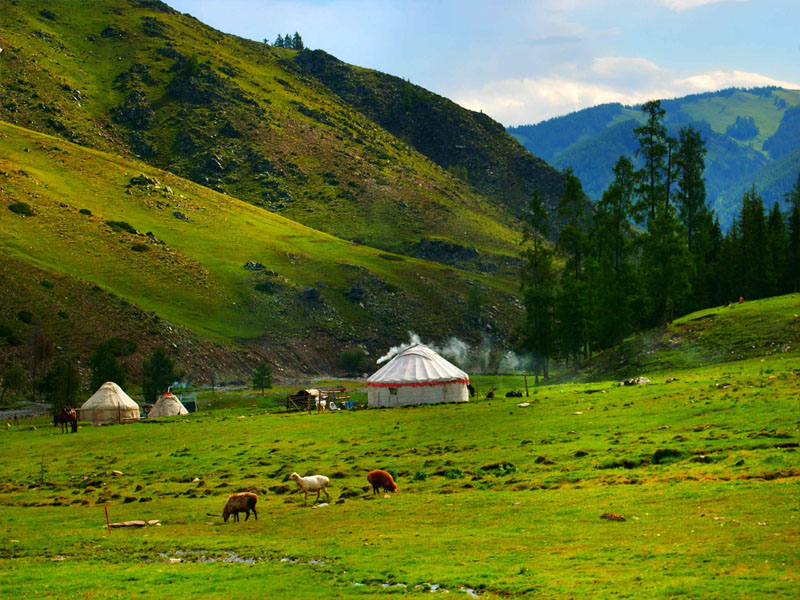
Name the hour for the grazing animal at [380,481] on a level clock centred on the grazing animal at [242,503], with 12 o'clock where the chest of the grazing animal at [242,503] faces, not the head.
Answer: the grazing animal at [380,481] is roughly at 5 o'clock from the grazing animal at [242,503].

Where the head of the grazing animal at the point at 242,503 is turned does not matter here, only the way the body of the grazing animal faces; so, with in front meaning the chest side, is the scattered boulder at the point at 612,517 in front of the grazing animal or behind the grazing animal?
behind

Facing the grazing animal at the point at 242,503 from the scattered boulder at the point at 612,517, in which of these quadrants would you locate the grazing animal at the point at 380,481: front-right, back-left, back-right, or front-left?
front-right

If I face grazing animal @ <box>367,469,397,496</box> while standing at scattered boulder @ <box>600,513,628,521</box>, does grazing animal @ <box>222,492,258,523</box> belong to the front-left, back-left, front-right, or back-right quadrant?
front-left

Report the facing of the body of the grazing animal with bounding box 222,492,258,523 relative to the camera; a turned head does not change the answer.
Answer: to the viewer's left
